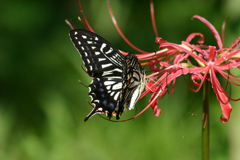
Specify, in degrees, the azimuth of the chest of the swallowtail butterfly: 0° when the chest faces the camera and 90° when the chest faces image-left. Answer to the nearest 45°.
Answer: approximately 270°
